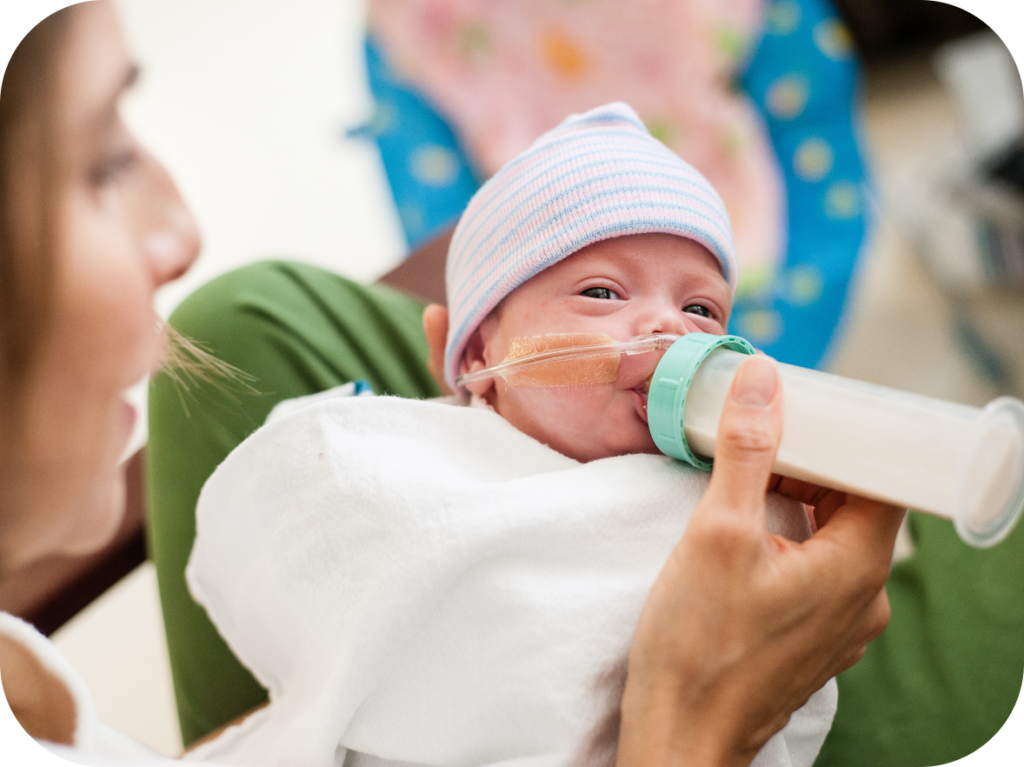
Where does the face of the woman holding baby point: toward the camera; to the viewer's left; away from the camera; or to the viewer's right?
to the viewer's right

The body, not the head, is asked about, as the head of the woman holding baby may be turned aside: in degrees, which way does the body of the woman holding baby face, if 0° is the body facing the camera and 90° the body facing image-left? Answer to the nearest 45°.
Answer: approximately 270°

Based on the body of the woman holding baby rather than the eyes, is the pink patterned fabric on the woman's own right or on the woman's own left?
on the woman's own left
